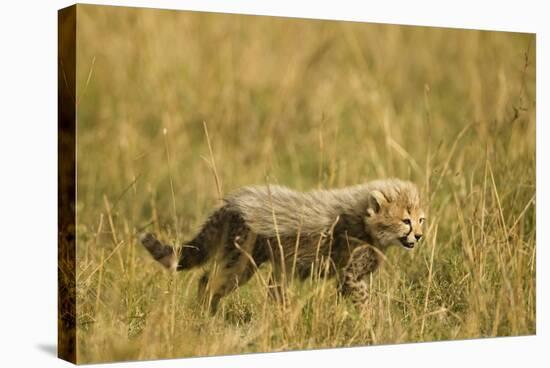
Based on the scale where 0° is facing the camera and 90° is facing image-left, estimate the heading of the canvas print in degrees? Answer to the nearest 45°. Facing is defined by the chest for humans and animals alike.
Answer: approximately 315°
